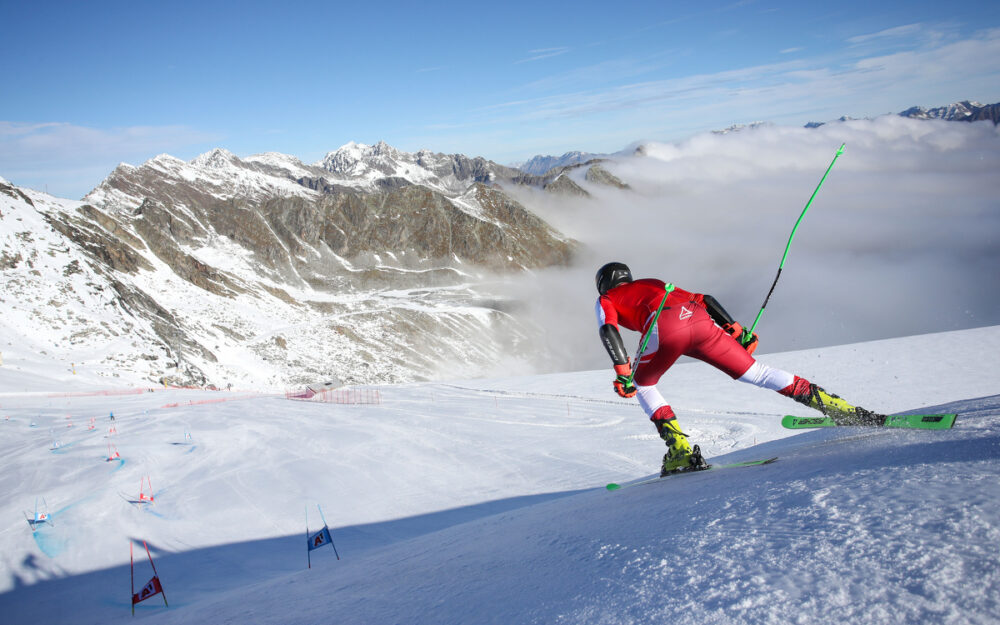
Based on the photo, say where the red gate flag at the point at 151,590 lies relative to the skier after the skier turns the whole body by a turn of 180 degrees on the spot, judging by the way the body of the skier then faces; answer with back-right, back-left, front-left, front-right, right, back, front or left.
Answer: back-right

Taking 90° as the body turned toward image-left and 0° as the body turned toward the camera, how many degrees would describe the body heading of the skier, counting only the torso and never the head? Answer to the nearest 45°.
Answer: approximately 135°

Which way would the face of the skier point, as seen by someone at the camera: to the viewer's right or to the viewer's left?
to the viewer's left
